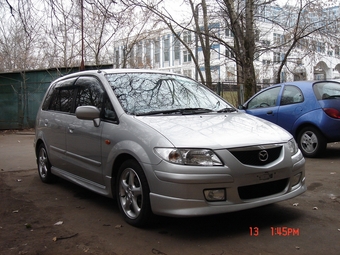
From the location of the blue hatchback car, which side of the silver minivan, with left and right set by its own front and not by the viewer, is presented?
left

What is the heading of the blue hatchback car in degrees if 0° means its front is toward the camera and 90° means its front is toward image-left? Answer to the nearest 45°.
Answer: approximately 135°

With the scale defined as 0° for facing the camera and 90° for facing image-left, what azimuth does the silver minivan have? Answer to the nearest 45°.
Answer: approximately 315°

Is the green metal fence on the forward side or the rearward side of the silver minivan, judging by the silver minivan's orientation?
on the rearward side

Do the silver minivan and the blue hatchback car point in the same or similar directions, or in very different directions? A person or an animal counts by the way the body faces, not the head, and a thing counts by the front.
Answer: very different directions

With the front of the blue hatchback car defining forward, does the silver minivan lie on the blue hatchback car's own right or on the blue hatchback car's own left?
on the blue hatchback car's own left

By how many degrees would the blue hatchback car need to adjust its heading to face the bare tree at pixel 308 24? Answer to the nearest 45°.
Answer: approximately 45° to its right
